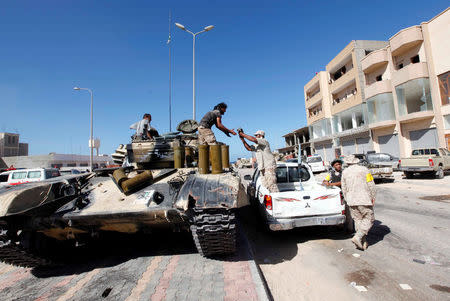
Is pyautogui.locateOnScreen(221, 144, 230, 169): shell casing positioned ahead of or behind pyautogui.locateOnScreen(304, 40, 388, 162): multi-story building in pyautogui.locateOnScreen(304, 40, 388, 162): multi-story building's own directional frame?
ahead

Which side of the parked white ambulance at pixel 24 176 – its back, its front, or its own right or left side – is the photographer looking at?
right

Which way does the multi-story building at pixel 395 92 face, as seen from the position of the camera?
facing the viewer and to the left of the viewer

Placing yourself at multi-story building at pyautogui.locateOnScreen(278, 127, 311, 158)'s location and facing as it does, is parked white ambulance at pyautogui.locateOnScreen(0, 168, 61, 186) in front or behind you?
in front

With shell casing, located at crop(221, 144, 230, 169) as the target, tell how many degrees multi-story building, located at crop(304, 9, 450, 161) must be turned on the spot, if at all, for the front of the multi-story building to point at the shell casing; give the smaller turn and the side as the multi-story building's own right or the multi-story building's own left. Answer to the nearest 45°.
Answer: approximately 45° to the multi-story building's own left

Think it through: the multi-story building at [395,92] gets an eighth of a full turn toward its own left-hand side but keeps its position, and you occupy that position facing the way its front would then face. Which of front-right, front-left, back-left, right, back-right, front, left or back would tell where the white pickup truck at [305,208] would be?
front

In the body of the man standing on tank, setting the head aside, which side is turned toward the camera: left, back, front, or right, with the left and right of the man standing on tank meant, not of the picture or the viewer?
right

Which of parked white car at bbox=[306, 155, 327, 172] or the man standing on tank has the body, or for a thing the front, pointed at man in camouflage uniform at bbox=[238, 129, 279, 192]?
the man standing on tank
